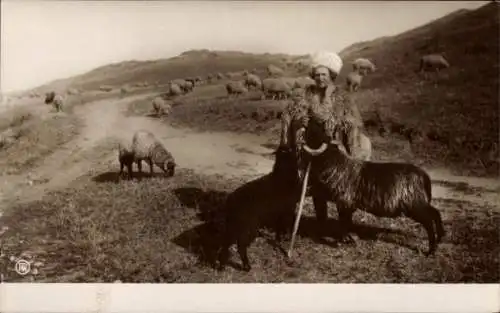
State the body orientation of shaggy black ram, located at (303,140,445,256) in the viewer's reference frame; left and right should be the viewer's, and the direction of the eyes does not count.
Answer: facing to the left of the viewer

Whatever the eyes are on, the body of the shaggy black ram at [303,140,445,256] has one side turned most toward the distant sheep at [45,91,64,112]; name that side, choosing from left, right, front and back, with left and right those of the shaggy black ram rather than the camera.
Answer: right

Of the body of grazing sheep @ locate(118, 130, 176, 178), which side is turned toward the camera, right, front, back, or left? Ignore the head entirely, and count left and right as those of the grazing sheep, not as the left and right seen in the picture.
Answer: right

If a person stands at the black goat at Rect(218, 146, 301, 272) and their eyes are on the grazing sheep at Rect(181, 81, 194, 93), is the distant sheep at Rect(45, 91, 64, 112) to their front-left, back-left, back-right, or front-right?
front-left
